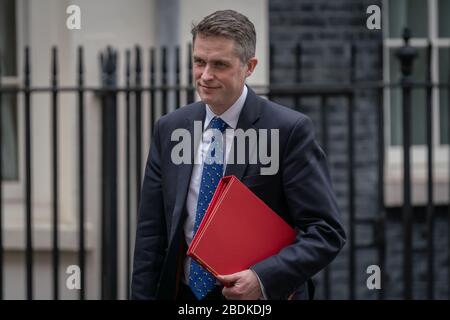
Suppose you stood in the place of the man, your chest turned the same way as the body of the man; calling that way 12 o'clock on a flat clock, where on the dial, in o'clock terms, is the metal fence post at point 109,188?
The metal fence post is roughly at 4 o'clock from the man.

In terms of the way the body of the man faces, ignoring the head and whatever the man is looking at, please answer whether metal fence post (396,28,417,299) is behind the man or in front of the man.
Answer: behind

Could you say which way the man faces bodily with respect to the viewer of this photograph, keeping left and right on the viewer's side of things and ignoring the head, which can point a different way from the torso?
facing the viewer and to the left of the viewer

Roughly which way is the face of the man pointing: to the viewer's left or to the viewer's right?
to the viewer's left
